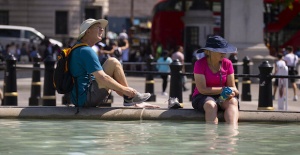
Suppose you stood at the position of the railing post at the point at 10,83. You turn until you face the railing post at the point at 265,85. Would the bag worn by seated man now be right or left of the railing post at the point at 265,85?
right

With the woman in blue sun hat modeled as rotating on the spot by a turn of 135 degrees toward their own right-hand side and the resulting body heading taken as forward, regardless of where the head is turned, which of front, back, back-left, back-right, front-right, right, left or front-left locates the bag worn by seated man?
front

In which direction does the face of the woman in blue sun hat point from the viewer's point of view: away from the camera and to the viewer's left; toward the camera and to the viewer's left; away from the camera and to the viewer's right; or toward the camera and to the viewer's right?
toward the camera and to the viewer's right

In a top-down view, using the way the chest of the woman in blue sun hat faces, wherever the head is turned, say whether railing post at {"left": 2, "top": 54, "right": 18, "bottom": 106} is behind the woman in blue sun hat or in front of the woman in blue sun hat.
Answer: behind

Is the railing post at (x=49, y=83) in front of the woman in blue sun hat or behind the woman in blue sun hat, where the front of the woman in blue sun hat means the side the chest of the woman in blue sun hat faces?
behind

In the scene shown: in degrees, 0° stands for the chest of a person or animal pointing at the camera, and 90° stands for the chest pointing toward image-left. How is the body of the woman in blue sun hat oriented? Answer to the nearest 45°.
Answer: approximately 315°
